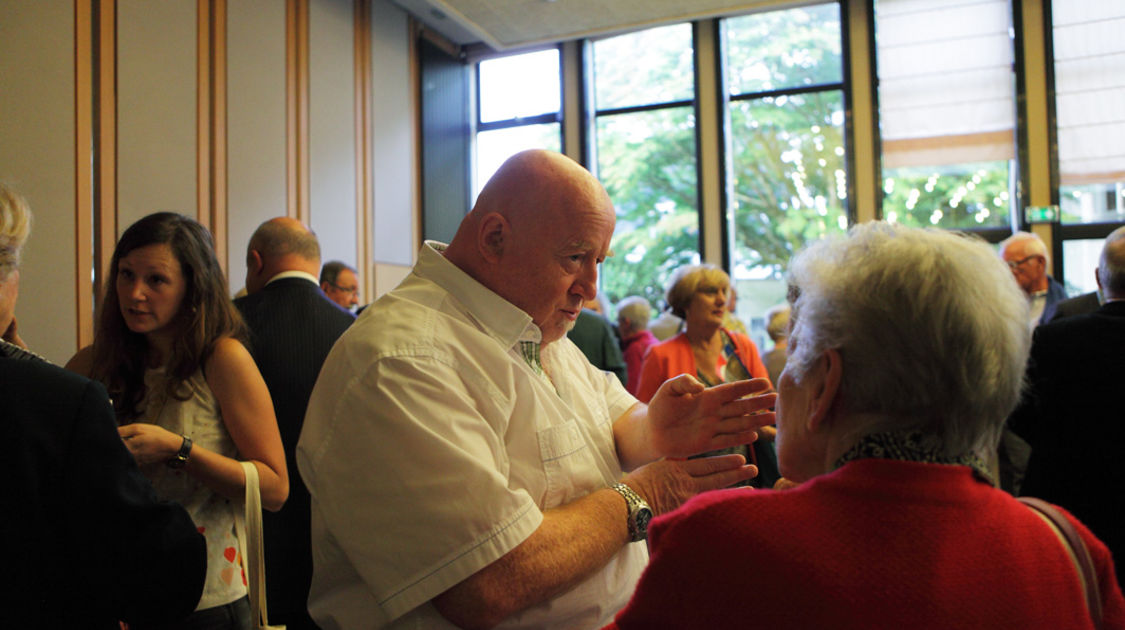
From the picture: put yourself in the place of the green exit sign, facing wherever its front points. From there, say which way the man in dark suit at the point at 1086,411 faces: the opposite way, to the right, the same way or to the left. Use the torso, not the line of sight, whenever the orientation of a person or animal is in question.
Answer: the opposite way

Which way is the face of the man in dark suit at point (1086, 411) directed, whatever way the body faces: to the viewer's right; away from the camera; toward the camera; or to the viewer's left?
away from the camera

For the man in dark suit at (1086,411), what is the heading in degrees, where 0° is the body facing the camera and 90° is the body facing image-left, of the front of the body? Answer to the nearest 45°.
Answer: approximately 180°

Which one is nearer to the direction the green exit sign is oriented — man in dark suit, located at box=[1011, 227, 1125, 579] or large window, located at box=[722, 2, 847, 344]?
the man in dark suit

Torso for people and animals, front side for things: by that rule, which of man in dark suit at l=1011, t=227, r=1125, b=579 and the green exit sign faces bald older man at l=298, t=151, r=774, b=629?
the green exit sign

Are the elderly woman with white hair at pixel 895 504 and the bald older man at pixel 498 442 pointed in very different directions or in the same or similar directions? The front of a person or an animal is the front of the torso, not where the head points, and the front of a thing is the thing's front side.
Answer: very different directions

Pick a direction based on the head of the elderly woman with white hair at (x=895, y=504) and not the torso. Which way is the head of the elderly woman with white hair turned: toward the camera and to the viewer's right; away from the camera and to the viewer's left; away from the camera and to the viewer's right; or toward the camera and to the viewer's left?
away from the camera and to the viewer's left
